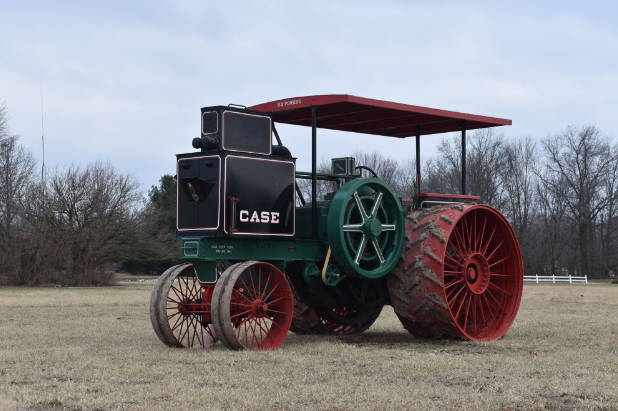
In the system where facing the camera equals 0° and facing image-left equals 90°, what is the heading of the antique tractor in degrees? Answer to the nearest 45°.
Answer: approximately 45°

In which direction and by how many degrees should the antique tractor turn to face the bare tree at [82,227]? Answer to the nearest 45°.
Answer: approximately 90° to its right
